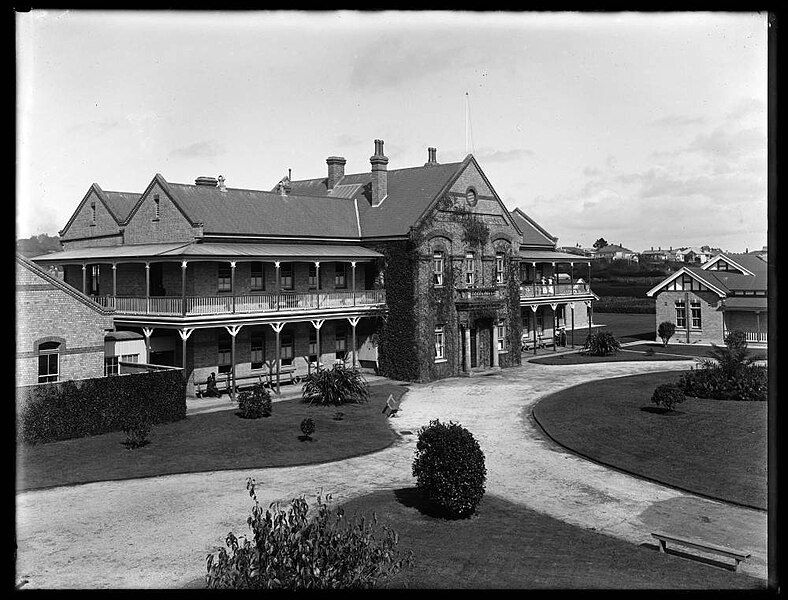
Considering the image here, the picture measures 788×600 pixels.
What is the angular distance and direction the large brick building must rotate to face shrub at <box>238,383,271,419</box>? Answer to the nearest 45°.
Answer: approximately 45° to its right

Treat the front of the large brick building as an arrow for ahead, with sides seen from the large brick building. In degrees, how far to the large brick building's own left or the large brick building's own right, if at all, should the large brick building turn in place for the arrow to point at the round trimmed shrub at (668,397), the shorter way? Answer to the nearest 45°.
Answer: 0° — it already faces it

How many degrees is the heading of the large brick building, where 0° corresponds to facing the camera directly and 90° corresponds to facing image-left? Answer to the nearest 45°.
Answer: approximately 315°

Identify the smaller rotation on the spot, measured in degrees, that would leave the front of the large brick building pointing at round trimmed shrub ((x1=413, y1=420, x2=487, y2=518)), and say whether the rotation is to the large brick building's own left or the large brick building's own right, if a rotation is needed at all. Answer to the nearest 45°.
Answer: approximately 45° to the large brick building's own right

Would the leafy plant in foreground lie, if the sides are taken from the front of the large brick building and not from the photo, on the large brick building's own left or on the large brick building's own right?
on the large brick building's own right
